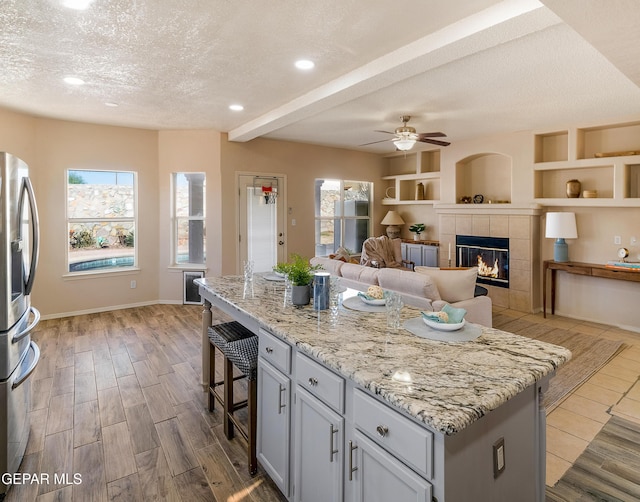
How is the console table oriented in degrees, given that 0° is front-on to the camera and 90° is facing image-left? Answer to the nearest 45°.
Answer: approximately 45°

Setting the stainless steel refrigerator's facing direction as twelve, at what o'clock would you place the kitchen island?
The kitchen island is roughly at 2 o'clock from the stainless steel refrigerator.

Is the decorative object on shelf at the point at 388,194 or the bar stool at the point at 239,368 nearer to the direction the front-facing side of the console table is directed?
the bar stool

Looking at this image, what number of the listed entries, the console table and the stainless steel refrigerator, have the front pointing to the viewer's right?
1

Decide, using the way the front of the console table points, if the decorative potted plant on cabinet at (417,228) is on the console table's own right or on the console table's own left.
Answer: on the console table's own right

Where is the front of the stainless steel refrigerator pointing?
to the viewer's right

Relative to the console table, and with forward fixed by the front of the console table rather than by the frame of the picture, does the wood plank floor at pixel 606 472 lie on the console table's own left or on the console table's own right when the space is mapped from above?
on the console table's own left
